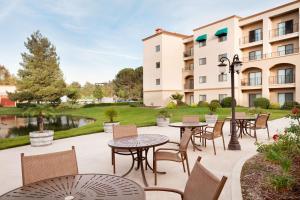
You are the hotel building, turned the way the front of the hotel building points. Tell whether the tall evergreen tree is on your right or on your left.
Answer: on your right

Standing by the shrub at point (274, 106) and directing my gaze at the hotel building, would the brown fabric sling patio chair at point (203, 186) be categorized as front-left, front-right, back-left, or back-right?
back-left

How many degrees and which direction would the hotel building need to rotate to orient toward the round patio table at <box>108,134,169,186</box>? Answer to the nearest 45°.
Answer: approximately 45° to its left

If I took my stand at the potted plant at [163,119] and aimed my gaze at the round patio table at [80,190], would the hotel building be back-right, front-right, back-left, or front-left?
back-left

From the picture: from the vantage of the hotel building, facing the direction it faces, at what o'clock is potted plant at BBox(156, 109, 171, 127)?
The potted plant is roughly at 11 o'clock from the hotel building.

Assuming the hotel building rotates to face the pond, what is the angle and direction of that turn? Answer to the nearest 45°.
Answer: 0° — it already faces it

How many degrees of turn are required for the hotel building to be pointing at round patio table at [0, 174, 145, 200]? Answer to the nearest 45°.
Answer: approximately 45° to its left

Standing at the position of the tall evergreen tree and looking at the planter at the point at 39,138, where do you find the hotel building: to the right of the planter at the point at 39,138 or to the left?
left

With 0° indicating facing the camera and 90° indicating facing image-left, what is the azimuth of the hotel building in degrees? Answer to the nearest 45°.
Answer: approximately 45°
